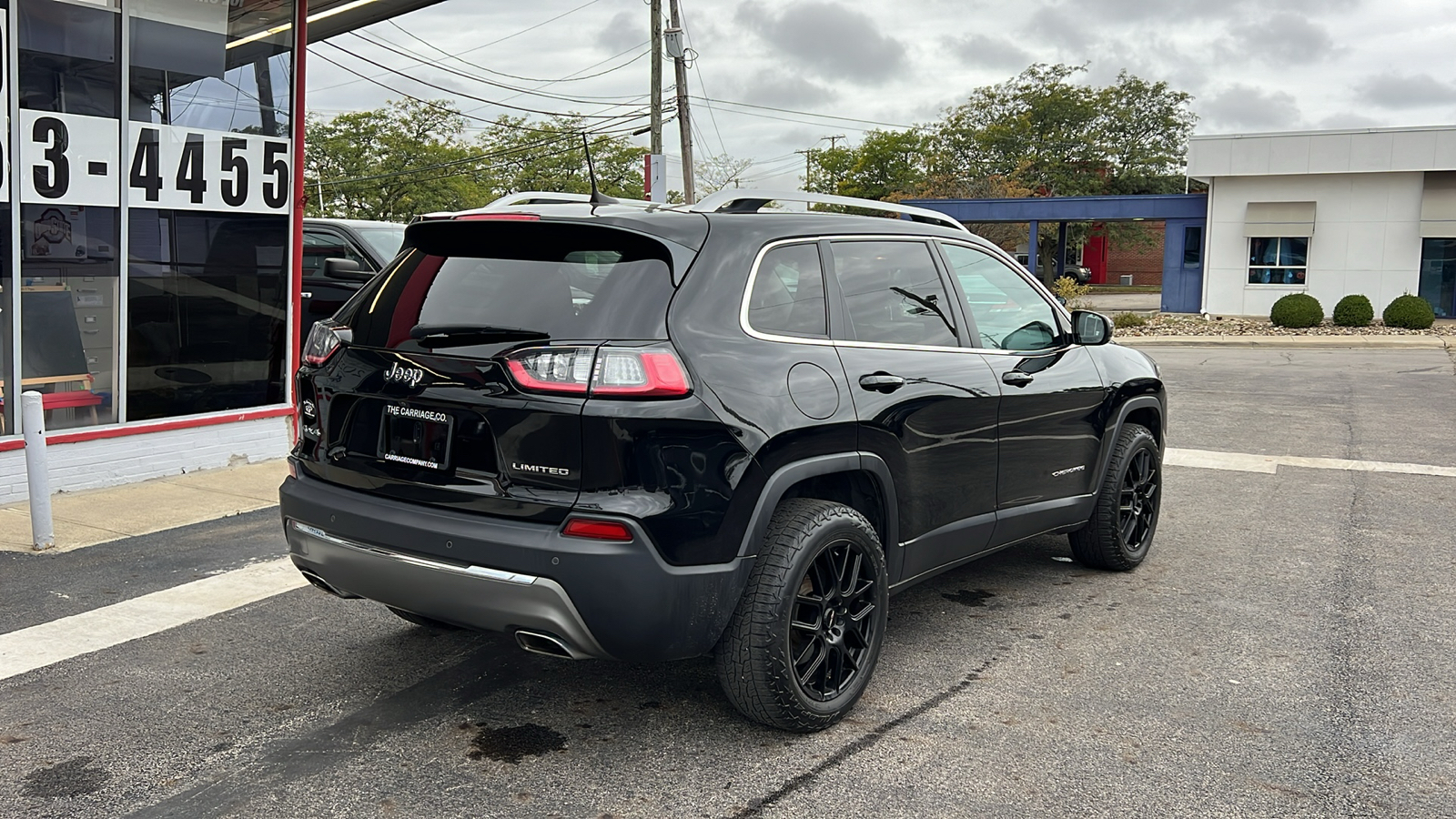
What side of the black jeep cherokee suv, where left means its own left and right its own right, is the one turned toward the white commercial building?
front

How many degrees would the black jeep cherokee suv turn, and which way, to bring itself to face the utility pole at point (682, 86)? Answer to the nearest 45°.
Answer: approximately 45° to its left

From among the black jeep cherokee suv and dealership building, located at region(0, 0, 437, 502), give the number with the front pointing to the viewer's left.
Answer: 0

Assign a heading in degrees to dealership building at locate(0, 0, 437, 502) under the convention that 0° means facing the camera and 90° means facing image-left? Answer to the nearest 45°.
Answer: approximately 315°

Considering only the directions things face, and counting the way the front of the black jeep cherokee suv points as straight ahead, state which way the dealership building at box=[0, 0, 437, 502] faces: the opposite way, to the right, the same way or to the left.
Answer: to the right

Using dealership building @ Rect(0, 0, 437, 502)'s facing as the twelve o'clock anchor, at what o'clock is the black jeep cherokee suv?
The black jeep cherokee suv is roughly at 1 o'clock from the dealership building.

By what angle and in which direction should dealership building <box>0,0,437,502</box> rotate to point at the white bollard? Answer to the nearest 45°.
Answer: approximately 45° to its right

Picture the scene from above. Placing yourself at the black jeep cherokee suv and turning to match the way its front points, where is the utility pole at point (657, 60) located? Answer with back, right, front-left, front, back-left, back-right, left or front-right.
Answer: front-left

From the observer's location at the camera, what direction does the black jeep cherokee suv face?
facing away from the viewer and to the right of the viewer

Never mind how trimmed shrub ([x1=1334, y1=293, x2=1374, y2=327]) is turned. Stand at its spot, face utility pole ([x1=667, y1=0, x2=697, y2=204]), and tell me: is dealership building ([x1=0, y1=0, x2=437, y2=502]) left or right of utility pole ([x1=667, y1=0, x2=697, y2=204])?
left

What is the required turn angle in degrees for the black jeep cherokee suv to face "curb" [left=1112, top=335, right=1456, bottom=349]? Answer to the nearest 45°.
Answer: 0° — it already faces it

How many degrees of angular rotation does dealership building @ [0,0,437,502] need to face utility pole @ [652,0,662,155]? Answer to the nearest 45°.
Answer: approximately 90° to its left
